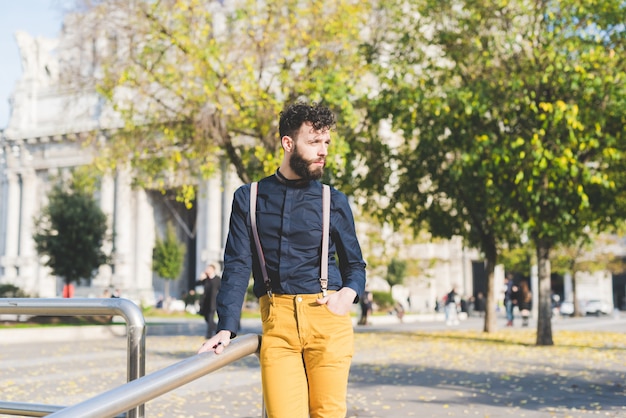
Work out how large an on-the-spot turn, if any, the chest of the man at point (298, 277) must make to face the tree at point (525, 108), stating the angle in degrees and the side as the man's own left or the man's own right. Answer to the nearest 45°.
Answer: approximately 180°

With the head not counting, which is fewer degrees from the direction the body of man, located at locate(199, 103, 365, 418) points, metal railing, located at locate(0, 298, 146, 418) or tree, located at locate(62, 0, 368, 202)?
the metal railing

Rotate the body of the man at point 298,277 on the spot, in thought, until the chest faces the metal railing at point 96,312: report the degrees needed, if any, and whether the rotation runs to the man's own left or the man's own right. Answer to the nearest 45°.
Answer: approximately 90° to the man's own right

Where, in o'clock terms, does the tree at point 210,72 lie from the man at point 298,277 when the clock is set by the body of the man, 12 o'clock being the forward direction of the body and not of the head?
The tree is roughly at 6 o'clock from the man.

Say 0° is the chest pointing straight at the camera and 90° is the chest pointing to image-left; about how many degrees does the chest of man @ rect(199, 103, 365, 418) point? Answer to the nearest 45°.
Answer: approximately 0°

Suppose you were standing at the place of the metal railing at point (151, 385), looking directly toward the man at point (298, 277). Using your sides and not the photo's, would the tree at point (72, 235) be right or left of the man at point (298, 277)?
left

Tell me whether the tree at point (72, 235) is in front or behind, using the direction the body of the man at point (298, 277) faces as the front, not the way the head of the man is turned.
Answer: behind

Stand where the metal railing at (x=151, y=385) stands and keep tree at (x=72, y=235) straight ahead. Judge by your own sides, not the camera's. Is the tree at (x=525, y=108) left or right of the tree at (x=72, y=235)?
right

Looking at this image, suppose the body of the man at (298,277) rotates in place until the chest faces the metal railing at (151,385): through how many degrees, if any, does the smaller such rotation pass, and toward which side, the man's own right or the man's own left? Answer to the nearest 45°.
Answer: approximately 45° to the man's own right

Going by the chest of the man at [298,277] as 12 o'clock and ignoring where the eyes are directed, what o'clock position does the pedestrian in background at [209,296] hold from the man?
The pedestrian in background is roughly at 6 o'clock from the man.
